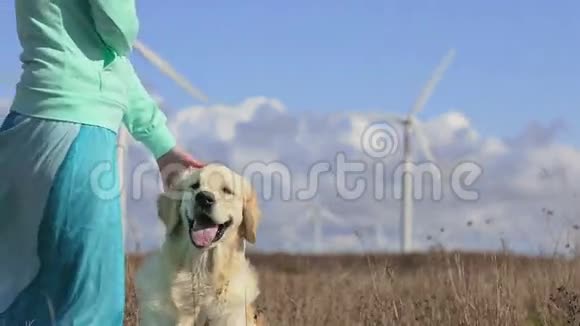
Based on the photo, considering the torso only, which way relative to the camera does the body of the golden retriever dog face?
toward the camera

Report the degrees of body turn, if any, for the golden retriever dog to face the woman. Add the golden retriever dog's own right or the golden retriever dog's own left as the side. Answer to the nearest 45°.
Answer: approximately 45° to the golden retriever dog's own right
